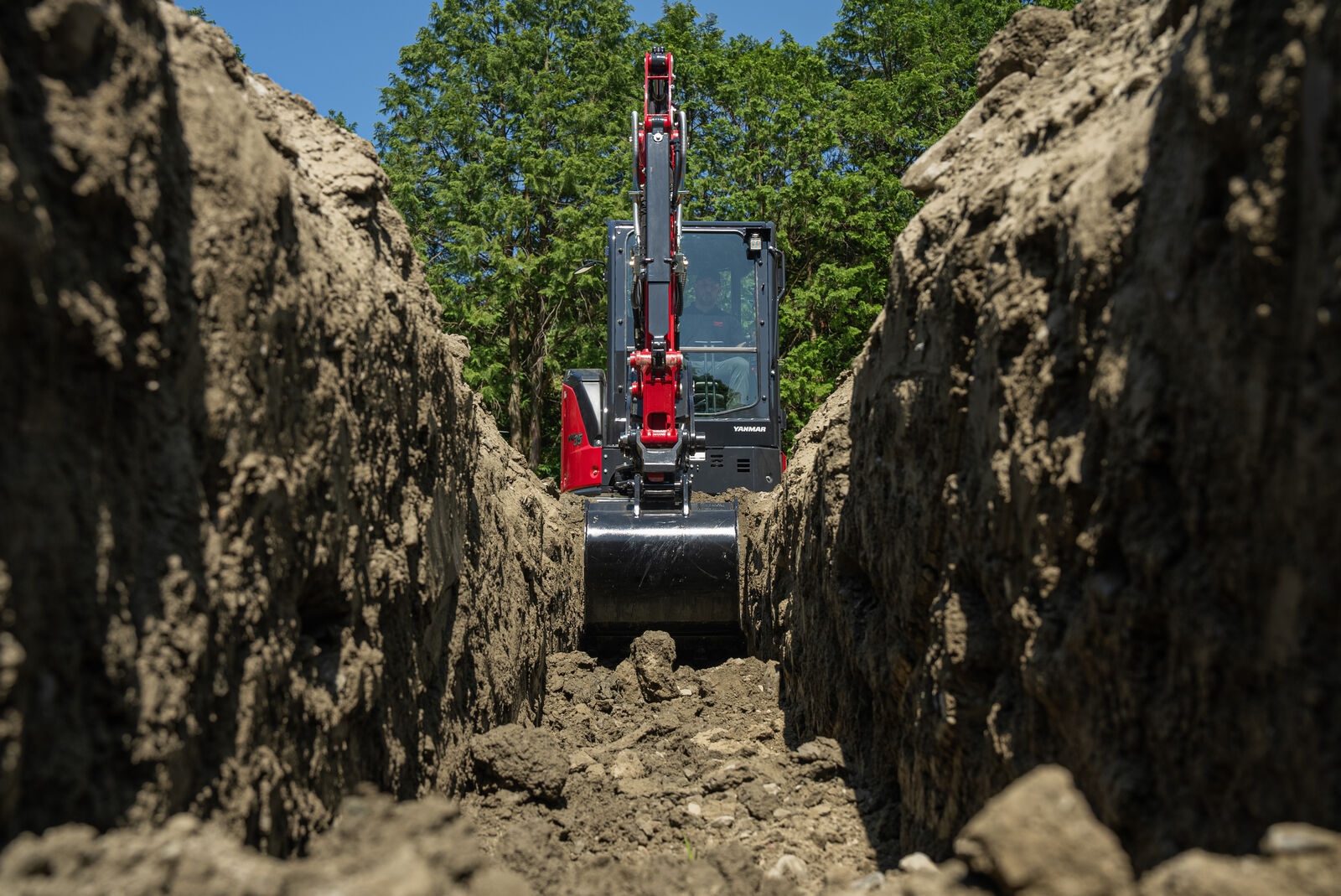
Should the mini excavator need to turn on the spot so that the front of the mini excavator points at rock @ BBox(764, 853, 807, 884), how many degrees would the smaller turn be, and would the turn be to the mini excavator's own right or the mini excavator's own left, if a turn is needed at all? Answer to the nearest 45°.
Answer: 0° — it already faces it

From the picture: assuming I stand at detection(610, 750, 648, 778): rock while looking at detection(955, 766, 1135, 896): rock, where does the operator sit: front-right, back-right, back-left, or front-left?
back-left

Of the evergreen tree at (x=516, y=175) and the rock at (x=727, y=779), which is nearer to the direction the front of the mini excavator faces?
the rock

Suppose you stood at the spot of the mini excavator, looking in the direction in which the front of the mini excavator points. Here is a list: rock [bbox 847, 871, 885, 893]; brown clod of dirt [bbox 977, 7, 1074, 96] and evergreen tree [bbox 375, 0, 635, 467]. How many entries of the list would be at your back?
1

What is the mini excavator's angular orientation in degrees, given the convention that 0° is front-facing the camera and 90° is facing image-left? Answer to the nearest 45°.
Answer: approximately 0°

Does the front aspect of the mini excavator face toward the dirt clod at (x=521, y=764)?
yes

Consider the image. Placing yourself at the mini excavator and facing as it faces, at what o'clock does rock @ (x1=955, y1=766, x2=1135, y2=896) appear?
The rock is roughly at 12 o'clock from the mini excavator.

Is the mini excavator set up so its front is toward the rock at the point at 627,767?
yes
